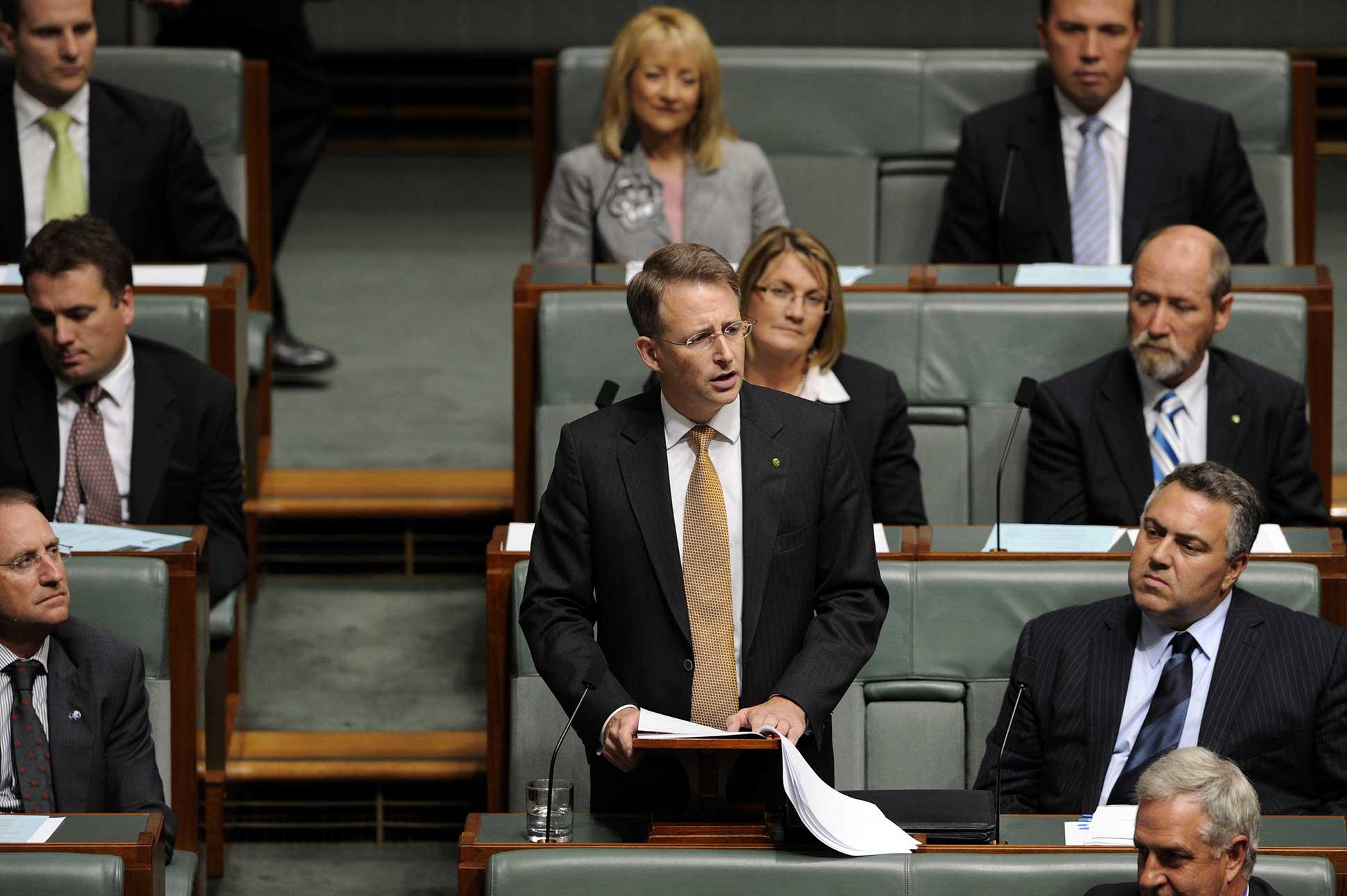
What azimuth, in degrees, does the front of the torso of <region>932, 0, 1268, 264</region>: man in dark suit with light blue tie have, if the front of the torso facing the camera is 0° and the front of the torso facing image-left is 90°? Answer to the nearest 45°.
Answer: approximately 0°

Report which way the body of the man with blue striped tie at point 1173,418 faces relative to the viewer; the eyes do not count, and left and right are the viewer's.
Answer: facing the viewer

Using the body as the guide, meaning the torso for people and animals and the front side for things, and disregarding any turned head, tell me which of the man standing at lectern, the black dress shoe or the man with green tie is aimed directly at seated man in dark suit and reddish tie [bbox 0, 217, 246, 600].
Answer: the man with green tie

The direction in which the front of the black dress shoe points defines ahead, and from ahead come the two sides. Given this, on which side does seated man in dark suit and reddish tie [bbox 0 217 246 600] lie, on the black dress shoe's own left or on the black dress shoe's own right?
on the black dress shoe's own right

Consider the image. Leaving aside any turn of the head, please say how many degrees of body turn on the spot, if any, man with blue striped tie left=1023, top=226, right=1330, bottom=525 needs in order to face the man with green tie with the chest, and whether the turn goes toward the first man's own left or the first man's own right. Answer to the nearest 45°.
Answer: approximately 90° to the first man's own right

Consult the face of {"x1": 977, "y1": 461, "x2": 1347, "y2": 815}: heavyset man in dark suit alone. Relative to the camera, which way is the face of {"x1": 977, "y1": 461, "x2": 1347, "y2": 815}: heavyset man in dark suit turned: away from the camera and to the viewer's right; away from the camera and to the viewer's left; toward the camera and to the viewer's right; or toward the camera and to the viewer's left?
toward the camera and to the viewer's left

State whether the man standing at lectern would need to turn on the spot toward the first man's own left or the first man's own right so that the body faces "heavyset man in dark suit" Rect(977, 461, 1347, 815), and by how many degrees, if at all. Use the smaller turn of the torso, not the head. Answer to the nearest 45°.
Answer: approximately 90° to the first man's own left

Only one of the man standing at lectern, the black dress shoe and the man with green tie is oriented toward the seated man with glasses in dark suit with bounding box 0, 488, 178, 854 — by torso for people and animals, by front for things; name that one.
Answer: the man with green tie

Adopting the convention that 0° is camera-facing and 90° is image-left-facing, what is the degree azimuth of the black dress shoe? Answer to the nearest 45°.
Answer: approximately 270°

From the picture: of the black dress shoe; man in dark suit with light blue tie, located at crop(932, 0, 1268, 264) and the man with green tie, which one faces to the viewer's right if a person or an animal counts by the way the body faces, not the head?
the black dress shoe

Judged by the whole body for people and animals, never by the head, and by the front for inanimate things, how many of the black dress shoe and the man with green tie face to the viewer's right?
1

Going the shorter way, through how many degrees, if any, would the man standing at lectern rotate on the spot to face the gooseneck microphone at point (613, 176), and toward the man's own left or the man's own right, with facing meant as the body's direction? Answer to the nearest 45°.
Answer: approximately 180°
